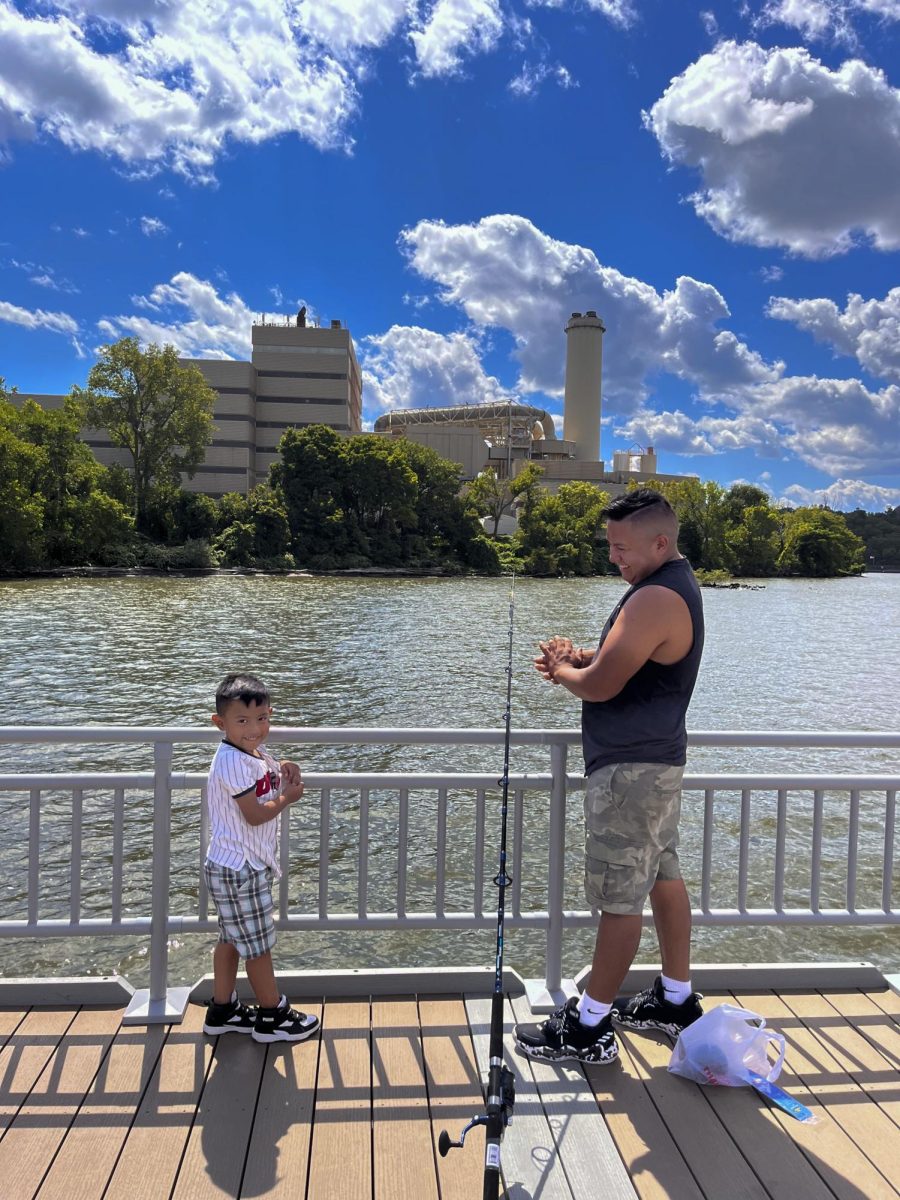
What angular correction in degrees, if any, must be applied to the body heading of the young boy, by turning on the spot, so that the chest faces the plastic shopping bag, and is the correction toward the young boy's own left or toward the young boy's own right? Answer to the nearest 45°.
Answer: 0° — they already face it

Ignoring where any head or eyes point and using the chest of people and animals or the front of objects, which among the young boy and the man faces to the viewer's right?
the young boy

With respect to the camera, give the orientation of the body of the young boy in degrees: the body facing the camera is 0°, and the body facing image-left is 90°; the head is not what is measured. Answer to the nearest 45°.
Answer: approximately 270°

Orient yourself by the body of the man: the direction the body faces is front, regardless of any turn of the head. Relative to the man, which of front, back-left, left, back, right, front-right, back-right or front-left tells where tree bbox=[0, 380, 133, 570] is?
front-right

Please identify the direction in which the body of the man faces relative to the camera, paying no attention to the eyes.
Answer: to the viewer's left

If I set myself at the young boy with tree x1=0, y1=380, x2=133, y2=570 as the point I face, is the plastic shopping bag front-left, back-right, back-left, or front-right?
back-right

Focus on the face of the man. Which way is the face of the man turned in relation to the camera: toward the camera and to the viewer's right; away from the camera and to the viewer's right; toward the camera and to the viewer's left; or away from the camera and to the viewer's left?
toward the camera and to the viewer's left

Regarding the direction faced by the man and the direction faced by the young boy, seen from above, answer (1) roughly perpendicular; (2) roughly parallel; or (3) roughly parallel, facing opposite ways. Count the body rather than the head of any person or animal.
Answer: roughly parallel, facing opposite ways

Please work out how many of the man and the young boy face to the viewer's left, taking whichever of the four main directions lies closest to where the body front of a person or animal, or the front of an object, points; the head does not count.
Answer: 1

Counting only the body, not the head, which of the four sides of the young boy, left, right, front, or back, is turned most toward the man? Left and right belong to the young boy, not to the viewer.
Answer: front

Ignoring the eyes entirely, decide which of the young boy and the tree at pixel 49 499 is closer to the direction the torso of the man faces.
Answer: the young boy

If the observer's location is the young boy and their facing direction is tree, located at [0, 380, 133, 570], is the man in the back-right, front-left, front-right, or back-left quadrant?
back-right

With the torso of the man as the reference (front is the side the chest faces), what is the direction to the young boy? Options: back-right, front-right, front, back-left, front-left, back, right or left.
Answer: front
